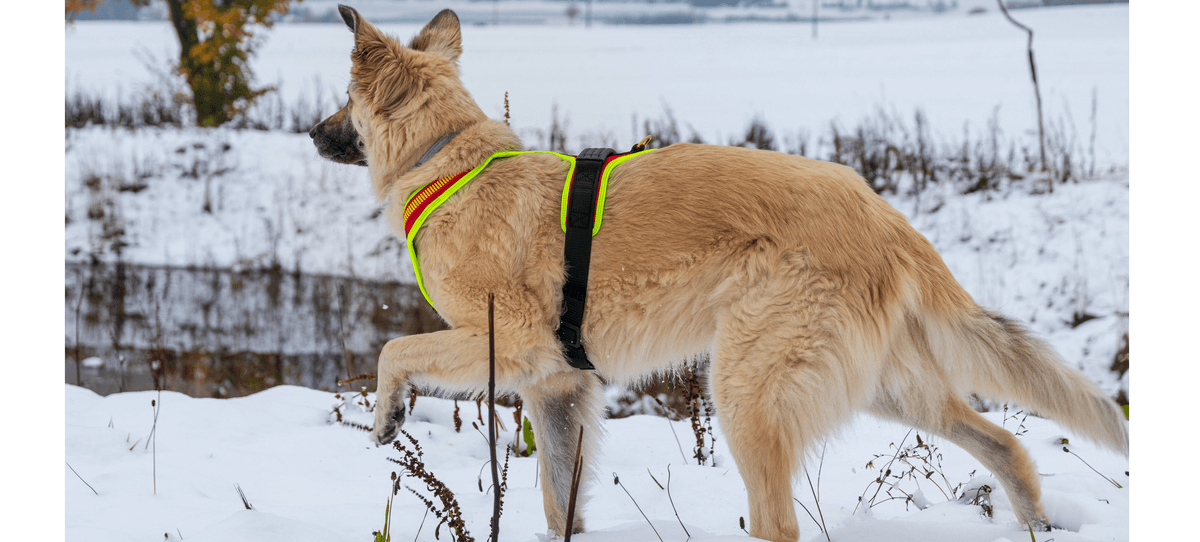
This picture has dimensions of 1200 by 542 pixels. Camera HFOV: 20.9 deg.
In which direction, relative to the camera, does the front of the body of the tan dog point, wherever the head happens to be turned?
to the viewer's left
